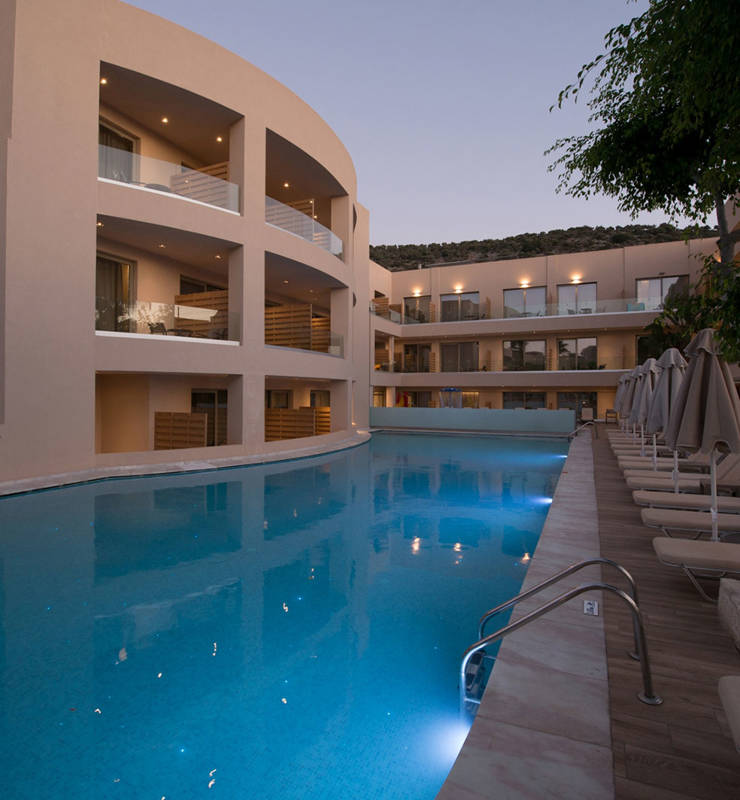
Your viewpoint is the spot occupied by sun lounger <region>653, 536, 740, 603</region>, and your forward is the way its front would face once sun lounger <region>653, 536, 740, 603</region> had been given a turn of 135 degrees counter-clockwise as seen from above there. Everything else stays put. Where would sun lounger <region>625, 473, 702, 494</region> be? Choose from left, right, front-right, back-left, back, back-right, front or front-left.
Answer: back-left

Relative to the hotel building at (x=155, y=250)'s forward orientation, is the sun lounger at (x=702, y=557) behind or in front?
in front

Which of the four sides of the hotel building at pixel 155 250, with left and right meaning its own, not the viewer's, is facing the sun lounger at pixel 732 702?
front

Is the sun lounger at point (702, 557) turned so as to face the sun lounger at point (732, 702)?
no

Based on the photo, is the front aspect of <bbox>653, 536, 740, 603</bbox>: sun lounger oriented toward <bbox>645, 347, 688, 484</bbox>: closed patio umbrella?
no

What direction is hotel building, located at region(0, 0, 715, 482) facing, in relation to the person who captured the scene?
facing the viewer and to the right of the viewer

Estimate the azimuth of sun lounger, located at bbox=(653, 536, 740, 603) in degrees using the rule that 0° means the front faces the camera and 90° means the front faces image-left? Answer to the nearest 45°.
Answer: approximately 90°

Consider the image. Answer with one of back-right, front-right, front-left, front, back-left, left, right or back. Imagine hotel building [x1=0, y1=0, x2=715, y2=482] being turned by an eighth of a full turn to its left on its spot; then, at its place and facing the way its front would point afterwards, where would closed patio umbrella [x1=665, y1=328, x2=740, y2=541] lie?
front-right

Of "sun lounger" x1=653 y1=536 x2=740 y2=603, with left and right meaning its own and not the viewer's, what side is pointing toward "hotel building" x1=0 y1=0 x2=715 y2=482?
front

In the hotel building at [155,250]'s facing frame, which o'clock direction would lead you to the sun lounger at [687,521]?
The sun lounger is roughly at 12 o'clock from the hotel building.

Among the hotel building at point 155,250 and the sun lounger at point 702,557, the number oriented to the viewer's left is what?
1

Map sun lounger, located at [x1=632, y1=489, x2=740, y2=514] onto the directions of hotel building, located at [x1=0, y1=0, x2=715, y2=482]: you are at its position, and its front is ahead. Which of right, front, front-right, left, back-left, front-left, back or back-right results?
front

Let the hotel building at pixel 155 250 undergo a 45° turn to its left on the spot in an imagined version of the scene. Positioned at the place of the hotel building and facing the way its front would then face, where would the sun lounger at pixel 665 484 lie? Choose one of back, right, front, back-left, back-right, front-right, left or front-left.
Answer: front-right

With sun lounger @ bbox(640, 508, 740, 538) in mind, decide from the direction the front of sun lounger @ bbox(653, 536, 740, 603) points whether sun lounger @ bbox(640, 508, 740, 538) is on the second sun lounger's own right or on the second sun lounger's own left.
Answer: on the second sun lounger's own right
